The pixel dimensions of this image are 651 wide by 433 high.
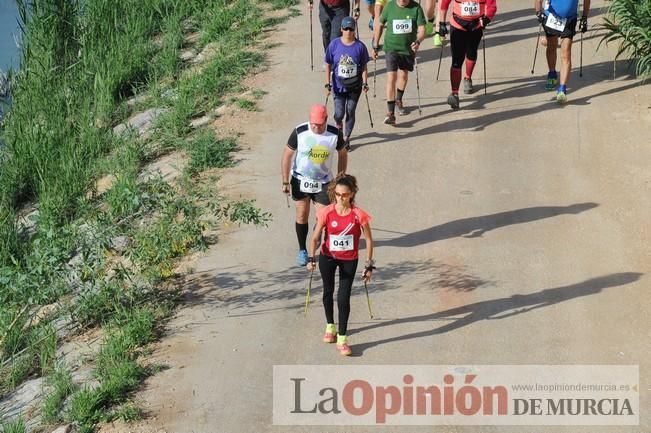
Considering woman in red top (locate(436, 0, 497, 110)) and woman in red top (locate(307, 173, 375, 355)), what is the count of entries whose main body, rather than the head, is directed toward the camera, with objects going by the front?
2

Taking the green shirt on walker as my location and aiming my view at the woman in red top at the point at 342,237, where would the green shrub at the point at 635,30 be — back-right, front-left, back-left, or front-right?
back-left

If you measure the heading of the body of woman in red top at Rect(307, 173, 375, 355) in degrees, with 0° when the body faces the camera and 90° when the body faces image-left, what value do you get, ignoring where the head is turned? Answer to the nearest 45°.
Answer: approximately 0°

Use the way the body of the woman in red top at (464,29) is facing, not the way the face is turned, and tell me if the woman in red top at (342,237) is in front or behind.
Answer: in front

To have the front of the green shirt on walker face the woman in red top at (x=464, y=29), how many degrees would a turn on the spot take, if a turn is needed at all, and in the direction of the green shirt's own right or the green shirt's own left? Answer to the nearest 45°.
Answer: approximately 135° to the green shirt's own left

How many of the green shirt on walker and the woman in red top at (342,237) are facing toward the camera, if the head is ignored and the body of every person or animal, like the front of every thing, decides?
2

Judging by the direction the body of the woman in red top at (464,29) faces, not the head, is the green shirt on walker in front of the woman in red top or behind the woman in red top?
in front

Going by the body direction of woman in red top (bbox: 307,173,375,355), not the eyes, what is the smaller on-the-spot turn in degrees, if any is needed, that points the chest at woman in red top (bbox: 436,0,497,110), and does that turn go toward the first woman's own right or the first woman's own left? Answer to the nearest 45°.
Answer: approximately 180°

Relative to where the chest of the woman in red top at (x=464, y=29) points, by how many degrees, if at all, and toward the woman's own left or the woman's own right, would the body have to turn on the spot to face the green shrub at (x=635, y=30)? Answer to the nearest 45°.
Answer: approximately 135° to the woman's own left

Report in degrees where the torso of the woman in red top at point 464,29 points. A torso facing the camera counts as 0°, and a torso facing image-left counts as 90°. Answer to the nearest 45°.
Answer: approximately 0°

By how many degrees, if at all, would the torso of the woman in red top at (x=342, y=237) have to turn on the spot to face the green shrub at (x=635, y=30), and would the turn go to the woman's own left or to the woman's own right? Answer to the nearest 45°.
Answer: approximately 135° to the woman's own left
